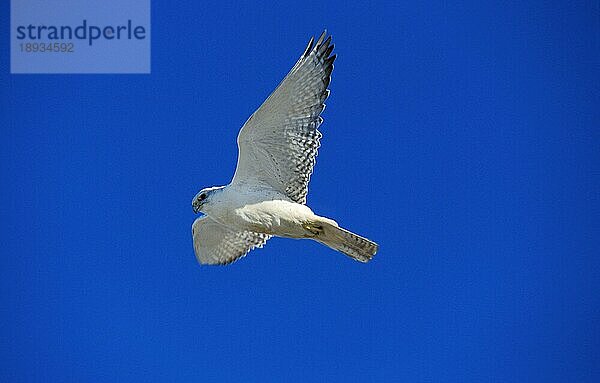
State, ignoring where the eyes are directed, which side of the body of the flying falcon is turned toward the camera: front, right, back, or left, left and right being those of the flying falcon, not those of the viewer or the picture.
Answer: left
